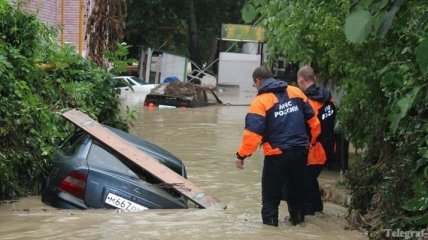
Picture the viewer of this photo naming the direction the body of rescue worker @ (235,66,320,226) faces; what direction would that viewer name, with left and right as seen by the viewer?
facing away from the viewer and to the left of the viewer

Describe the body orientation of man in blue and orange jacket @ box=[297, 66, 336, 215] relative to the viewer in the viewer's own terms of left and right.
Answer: facing away from the viewer and to the left of the viewer

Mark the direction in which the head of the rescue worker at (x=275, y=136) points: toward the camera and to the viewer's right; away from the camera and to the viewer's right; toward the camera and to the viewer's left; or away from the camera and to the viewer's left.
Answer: away from the camera and to the viewer's left

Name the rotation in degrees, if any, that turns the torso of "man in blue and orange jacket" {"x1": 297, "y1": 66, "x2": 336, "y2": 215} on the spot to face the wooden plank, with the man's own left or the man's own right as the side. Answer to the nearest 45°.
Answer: approximately 45° to the man's own left

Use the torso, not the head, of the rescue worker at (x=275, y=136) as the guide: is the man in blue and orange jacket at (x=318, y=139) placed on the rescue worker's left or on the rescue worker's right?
on the rescue worker's right

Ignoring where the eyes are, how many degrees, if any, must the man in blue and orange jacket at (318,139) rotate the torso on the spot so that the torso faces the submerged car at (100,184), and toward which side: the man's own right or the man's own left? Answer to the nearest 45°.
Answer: approximately 90° to the man's own left
